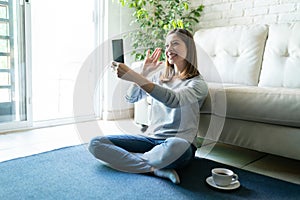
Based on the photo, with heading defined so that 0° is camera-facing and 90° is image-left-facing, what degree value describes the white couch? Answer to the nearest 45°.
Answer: approximately 45°

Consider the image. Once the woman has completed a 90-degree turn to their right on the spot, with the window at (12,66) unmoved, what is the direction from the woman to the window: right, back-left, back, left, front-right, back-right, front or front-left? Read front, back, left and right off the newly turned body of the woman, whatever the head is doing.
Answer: front

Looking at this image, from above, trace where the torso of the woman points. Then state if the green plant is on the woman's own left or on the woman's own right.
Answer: on the woman's own right

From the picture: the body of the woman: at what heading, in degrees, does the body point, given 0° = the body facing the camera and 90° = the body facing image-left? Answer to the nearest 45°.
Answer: approximately 45°

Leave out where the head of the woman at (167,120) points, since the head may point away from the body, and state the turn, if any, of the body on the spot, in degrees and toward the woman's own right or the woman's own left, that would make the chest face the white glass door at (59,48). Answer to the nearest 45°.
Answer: approximately 90° to the woman's own right

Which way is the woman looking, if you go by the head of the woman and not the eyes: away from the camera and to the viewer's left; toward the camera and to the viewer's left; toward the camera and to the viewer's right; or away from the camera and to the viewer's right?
toward the camera and to the viewer's left

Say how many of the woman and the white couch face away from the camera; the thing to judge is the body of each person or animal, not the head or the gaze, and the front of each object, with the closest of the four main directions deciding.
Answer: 0
